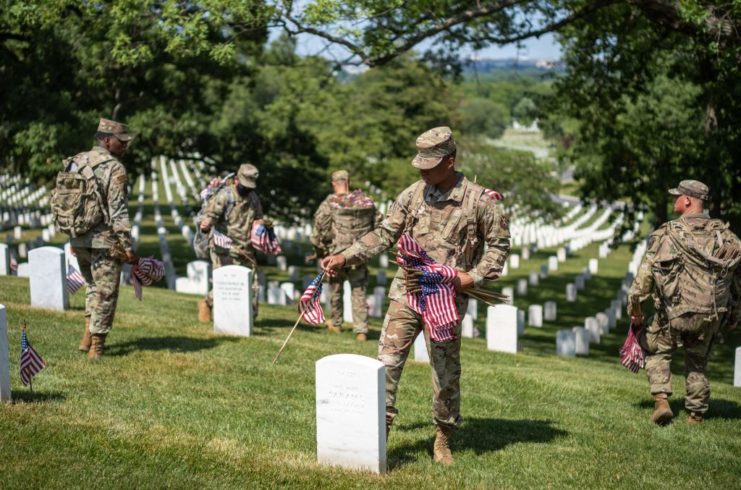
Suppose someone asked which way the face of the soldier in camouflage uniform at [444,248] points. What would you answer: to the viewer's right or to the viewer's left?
to the viewer's left

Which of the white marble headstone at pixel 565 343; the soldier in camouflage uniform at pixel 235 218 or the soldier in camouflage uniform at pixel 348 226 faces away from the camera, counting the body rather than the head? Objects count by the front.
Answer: the soldier in camouflage uniform at pixel 348 226

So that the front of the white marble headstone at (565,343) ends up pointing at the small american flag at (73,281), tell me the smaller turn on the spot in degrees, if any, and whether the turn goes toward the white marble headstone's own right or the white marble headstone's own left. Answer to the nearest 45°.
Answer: approximately 45° to the white marble headstone's own right

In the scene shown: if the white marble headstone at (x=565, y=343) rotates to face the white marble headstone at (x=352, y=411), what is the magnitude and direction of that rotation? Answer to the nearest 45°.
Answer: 0° — it already faces it

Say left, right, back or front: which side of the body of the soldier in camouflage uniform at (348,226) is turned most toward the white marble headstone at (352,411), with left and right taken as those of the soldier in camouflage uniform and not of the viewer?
back

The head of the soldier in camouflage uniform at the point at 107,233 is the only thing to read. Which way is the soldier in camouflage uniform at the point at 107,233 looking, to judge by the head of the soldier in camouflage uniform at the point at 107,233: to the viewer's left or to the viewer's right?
to the viewer's right

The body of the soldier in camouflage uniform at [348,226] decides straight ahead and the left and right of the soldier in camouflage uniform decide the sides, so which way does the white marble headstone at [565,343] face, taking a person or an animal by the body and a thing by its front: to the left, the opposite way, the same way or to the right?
the opposite way

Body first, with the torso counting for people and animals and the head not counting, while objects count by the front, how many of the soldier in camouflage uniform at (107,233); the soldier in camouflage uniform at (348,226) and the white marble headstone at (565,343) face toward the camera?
1

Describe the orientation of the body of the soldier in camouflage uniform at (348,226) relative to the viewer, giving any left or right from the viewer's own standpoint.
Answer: facing away from the viewer

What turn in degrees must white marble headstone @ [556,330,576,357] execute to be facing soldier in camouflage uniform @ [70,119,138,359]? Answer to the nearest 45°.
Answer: approximately 45° to its right

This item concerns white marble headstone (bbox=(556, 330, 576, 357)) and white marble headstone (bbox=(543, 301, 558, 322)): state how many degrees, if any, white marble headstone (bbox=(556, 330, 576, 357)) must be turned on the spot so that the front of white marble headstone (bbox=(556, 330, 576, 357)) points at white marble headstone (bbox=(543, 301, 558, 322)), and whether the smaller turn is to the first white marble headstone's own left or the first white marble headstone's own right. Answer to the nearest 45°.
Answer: approximately 180°

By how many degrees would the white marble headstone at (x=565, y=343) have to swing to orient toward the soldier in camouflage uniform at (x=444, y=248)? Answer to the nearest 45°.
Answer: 0° — it already faces them

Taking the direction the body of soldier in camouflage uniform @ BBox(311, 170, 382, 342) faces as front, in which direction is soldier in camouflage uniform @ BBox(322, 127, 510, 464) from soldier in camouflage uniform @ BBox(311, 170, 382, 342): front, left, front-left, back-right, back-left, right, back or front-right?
back

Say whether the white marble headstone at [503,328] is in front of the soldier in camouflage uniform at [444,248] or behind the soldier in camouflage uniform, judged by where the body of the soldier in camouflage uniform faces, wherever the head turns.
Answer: behind

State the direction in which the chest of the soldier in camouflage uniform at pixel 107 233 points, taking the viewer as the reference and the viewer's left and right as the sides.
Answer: facing away from the viewer and to the right of the viewer
